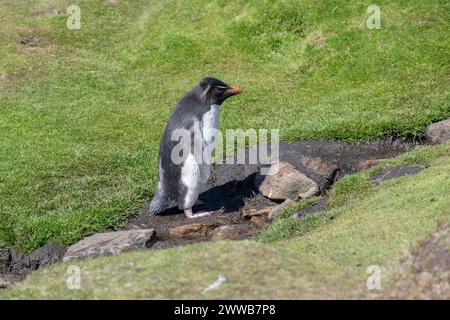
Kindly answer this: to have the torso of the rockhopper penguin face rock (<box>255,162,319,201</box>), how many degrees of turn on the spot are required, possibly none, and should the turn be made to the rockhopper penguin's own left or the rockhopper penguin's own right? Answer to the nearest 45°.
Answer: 0° — it already faces it

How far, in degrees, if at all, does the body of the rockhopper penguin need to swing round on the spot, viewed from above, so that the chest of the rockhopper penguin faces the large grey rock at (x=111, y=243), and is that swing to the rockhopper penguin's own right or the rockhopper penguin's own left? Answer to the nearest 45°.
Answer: approximately 135° to the rockhopper penguin's own right

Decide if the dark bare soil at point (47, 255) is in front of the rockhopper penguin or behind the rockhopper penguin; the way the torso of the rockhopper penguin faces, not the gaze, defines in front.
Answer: behind

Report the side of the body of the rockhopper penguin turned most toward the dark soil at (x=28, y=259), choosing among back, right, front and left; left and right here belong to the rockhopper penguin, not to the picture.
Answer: back

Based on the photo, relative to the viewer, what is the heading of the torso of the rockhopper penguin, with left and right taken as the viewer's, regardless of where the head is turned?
facing to the right of the viewer

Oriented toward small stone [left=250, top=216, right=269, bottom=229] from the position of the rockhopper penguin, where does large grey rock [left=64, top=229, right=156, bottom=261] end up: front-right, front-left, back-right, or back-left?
back-right

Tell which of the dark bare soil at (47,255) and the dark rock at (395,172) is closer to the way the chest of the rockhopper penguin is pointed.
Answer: the dark rock
